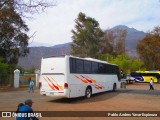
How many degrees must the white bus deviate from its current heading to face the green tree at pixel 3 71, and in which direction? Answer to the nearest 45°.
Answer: approximately 90° to its left

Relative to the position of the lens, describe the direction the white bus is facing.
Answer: facing away from the viewer and to the right of the viewer

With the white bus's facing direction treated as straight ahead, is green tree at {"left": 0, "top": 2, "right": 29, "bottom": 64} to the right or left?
on its left
